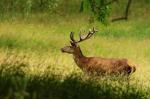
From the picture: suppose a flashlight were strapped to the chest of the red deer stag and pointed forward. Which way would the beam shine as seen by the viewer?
to the viewer's left
